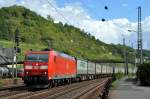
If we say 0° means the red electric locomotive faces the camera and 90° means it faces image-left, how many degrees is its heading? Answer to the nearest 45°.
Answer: approximately 45°
